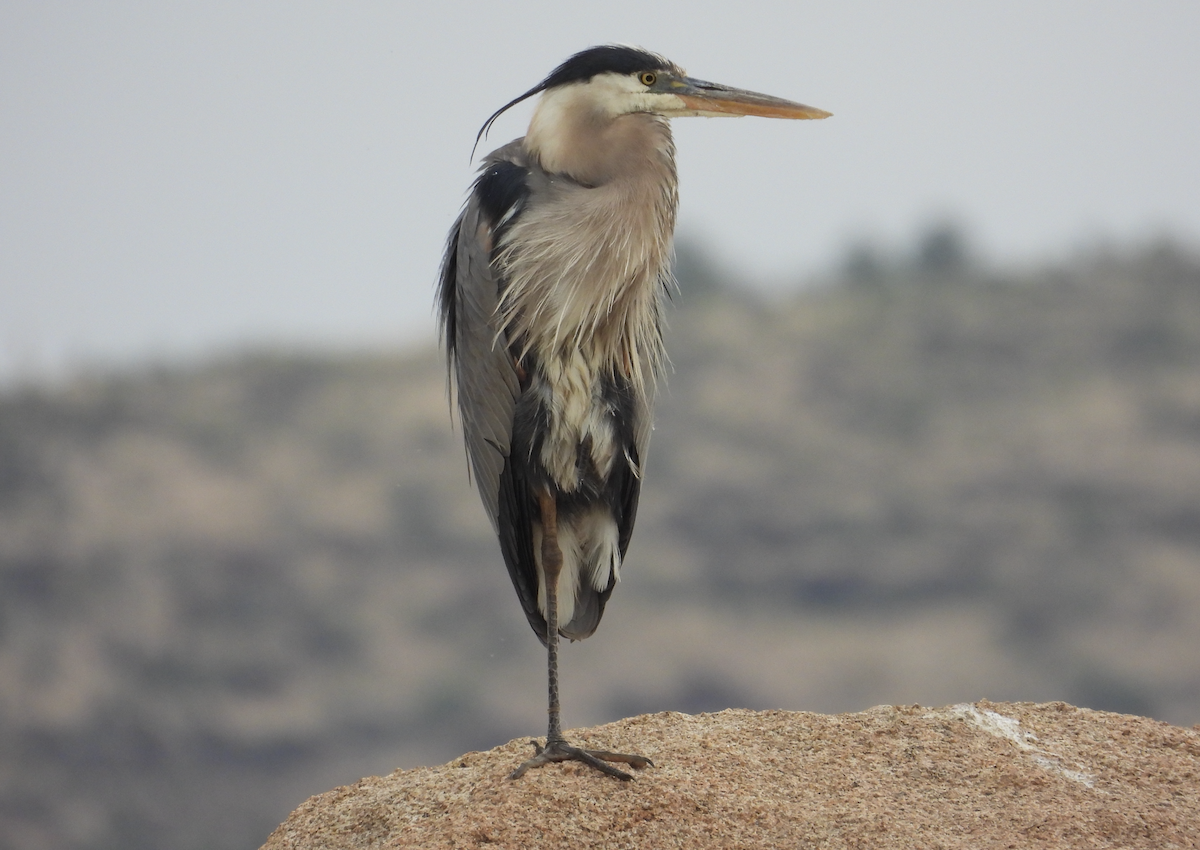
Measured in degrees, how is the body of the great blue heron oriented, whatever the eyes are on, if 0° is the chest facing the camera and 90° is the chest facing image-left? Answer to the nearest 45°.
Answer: approximately 315°
